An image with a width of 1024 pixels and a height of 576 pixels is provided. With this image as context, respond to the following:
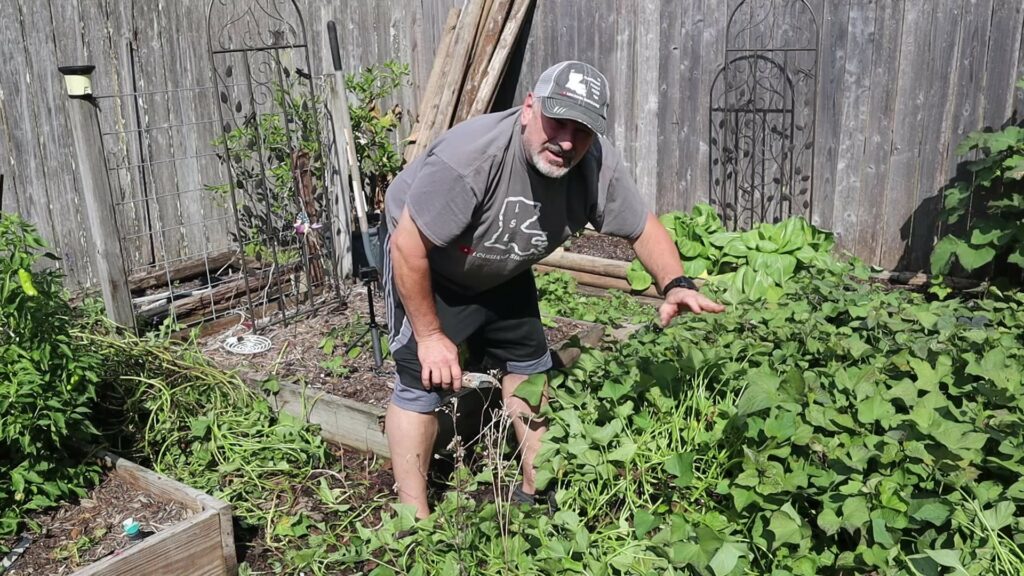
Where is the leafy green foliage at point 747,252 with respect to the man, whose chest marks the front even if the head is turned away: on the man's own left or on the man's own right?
on the man's own left

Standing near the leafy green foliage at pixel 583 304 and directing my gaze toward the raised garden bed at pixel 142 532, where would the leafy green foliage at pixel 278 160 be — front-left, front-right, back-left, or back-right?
front-right

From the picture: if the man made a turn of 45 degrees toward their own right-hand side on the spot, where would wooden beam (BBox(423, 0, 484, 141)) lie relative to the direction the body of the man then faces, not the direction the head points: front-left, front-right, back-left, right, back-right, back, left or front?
back

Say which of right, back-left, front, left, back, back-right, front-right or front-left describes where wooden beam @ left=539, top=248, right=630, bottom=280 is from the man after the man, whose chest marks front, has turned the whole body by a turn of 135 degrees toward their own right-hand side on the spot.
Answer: right

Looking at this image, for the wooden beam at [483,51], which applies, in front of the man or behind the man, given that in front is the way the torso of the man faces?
behind

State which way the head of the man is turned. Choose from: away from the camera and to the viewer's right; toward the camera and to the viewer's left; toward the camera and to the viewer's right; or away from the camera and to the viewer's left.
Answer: toward the camera and to the viewer's right

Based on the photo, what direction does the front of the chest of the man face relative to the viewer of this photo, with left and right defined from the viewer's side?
facing the viewer and to the right of the viewer

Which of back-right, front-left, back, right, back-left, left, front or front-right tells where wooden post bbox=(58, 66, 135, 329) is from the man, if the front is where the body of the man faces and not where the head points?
back

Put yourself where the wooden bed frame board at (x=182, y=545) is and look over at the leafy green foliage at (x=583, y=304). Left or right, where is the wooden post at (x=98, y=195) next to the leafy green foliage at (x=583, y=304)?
left

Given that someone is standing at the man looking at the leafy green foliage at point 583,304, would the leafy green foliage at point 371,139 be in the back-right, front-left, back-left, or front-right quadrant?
front-left

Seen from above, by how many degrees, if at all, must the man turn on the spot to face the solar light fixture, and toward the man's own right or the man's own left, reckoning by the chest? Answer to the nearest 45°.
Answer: approximately 180°

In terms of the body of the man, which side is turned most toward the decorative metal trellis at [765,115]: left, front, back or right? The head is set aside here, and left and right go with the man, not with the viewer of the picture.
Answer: left

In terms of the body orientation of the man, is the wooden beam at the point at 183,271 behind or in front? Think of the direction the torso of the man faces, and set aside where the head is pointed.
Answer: behind
